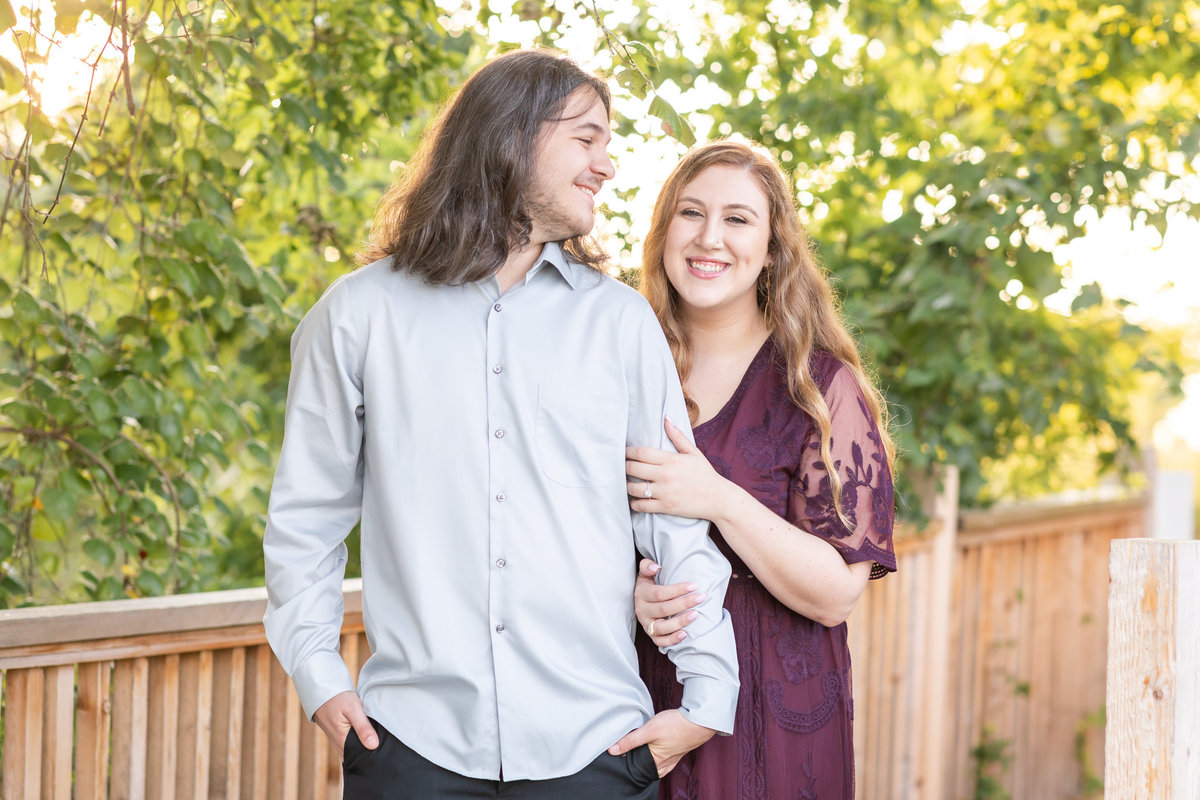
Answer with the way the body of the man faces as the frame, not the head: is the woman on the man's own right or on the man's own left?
on the man's own left

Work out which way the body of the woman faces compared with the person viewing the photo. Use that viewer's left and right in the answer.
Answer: facing the viewer and to the left of the viewer

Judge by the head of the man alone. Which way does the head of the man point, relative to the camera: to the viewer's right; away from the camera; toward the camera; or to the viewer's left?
to the viewer's right

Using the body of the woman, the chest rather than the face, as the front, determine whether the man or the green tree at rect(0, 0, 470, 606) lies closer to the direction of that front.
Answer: the man

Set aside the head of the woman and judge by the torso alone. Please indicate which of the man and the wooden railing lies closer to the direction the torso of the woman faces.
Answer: the man

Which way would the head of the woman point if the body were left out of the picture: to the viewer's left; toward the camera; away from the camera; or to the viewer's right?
toward the camera

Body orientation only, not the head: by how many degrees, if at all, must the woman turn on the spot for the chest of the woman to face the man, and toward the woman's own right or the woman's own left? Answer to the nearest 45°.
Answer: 0° — they already face them

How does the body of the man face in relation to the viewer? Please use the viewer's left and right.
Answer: facing the viewer

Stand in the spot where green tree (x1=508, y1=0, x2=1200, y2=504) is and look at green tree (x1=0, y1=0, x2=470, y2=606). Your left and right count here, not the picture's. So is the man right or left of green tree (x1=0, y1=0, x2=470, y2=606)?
left

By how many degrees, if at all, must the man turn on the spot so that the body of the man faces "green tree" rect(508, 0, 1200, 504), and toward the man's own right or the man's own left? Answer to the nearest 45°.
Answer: approximately 135° to the man's own left

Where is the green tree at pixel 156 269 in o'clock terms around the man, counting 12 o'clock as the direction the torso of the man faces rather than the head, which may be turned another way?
The green tree is roughly at 5 o'clock from the man.

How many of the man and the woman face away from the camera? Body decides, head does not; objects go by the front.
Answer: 0

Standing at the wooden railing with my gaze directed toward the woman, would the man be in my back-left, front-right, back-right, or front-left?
front-right

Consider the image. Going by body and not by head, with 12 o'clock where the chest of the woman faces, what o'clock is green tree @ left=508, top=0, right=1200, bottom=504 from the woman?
The green tree is roughly at 5 o'clock from the woman.
